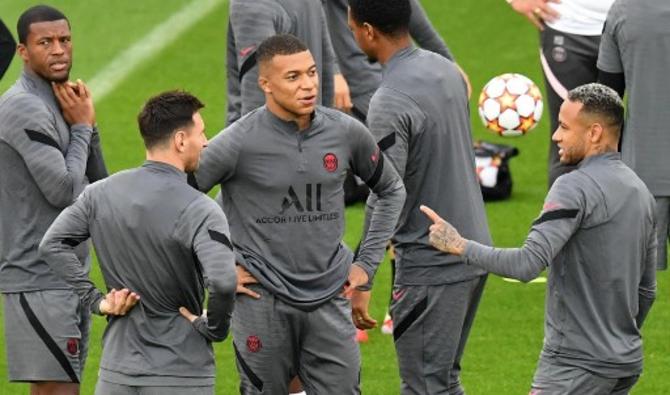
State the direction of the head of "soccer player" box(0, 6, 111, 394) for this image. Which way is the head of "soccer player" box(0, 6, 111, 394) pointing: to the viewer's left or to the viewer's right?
to the viewer's right

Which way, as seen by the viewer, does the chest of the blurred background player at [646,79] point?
away from the camera

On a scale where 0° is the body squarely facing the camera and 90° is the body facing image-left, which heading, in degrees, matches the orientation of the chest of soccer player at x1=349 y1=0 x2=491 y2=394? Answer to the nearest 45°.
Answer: approximately 135°

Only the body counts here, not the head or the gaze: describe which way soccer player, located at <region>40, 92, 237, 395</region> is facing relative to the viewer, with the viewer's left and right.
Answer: facing away from the viewer and to the right of the viewer

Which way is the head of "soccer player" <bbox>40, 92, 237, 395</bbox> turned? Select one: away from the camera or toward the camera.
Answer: away from the camera
